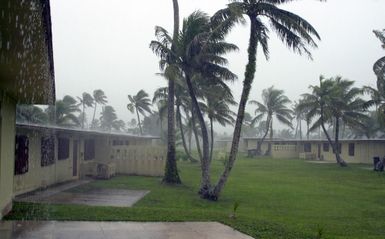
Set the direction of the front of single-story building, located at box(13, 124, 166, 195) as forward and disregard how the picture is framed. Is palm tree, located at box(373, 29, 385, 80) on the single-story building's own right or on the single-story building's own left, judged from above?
on the single-story building's own left

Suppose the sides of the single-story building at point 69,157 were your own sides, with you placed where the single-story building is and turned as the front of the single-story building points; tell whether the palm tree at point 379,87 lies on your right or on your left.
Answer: on your left

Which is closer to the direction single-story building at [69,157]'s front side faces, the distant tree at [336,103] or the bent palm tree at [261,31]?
the bent palm tree

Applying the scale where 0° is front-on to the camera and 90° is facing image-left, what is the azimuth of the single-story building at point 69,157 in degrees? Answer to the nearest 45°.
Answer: approximately 315°

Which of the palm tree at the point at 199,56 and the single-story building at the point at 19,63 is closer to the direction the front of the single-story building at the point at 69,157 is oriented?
the palm tree

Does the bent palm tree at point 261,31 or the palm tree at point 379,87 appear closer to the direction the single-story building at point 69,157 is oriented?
the bent palm tree

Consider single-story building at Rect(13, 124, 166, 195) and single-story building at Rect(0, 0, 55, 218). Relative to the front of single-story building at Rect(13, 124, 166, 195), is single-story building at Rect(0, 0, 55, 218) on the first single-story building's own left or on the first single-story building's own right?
on the first single-story building's own right

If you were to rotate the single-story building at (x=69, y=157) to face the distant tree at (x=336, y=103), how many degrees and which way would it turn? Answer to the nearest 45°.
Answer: approximately 90° to its left

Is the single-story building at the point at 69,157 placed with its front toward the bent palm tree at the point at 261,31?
yes

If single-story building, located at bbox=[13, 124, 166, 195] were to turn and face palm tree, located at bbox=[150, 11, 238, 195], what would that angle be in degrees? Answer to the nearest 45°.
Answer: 0° — it already faces it
